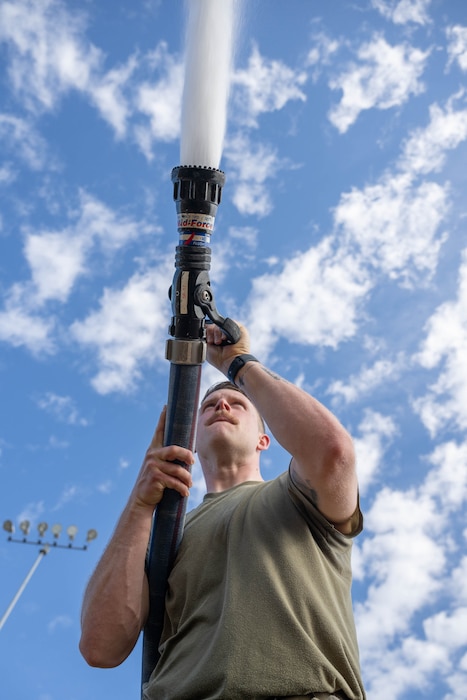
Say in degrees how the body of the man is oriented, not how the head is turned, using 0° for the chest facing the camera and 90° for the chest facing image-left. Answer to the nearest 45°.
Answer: approximately 45°
